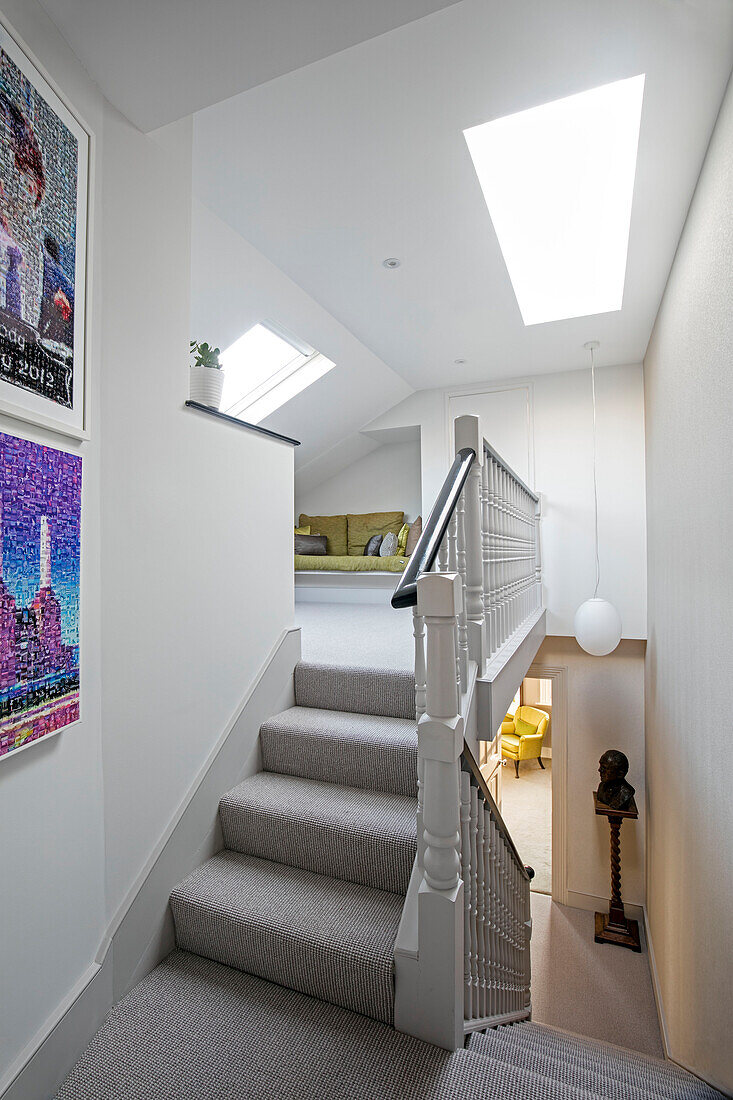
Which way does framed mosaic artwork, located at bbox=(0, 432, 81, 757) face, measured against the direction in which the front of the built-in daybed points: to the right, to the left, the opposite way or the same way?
to the left

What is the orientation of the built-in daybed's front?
toward the camera

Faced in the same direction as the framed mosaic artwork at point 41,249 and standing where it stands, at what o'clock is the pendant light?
The pendant light is roughly at 10 o'clock from the framed mosaic artwork.

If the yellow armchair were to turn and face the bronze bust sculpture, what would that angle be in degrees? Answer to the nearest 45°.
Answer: approximately 45° to its left

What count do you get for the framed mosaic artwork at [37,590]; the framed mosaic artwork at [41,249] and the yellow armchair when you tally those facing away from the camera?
0

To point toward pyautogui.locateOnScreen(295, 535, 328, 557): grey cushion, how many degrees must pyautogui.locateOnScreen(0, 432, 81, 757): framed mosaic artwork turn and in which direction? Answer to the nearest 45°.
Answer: approximately 90° to its left

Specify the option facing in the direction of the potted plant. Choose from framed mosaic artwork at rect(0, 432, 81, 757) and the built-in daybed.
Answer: the built-in daybed

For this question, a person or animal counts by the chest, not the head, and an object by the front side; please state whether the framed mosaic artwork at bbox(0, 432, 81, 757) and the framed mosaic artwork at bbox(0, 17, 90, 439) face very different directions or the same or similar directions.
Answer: same or similar directions

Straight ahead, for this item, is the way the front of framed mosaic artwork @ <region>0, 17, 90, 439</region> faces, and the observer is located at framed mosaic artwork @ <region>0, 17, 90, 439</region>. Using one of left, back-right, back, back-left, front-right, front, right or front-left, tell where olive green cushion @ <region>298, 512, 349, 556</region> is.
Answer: left

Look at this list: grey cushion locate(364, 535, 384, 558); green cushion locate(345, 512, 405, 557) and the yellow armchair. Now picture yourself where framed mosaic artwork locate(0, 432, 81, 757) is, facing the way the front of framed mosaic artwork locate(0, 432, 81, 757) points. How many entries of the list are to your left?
3

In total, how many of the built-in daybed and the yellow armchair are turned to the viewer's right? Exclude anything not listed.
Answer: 0

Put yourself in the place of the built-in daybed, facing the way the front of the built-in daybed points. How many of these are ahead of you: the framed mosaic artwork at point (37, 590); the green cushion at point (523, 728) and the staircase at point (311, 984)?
2

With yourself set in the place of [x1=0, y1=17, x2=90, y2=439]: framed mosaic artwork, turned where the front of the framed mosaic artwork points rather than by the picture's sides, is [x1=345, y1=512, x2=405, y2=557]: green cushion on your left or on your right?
on your left

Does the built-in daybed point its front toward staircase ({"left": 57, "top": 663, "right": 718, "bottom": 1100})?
yes

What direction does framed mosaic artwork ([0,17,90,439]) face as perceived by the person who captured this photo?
facing the viewer and to the right of the viewer
